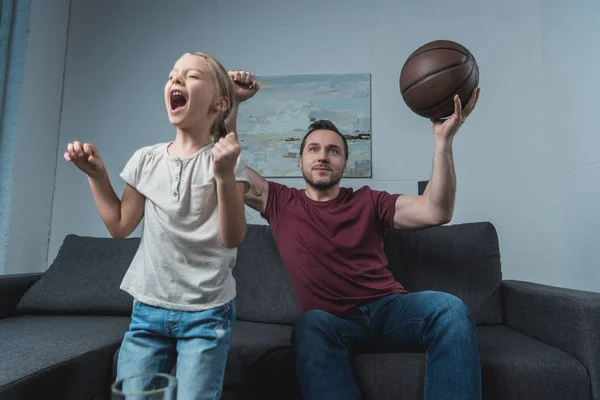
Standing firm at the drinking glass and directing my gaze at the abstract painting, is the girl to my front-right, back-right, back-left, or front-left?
front-left

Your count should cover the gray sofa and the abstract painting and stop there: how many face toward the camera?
2

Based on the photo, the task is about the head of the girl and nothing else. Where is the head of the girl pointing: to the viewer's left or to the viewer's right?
to the viewer's left

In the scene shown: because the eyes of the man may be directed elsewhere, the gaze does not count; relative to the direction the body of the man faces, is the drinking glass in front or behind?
in front

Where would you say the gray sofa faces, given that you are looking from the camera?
facing the viewer

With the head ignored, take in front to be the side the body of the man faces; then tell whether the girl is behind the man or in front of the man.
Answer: in front

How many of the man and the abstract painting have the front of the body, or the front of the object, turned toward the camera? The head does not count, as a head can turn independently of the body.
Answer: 2

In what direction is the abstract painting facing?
toward the camera

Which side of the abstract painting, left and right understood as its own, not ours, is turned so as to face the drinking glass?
front

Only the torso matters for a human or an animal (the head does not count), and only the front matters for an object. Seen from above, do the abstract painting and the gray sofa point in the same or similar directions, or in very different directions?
same or similar directions

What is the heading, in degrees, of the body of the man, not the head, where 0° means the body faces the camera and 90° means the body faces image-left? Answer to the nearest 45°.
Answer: approximately 0°
